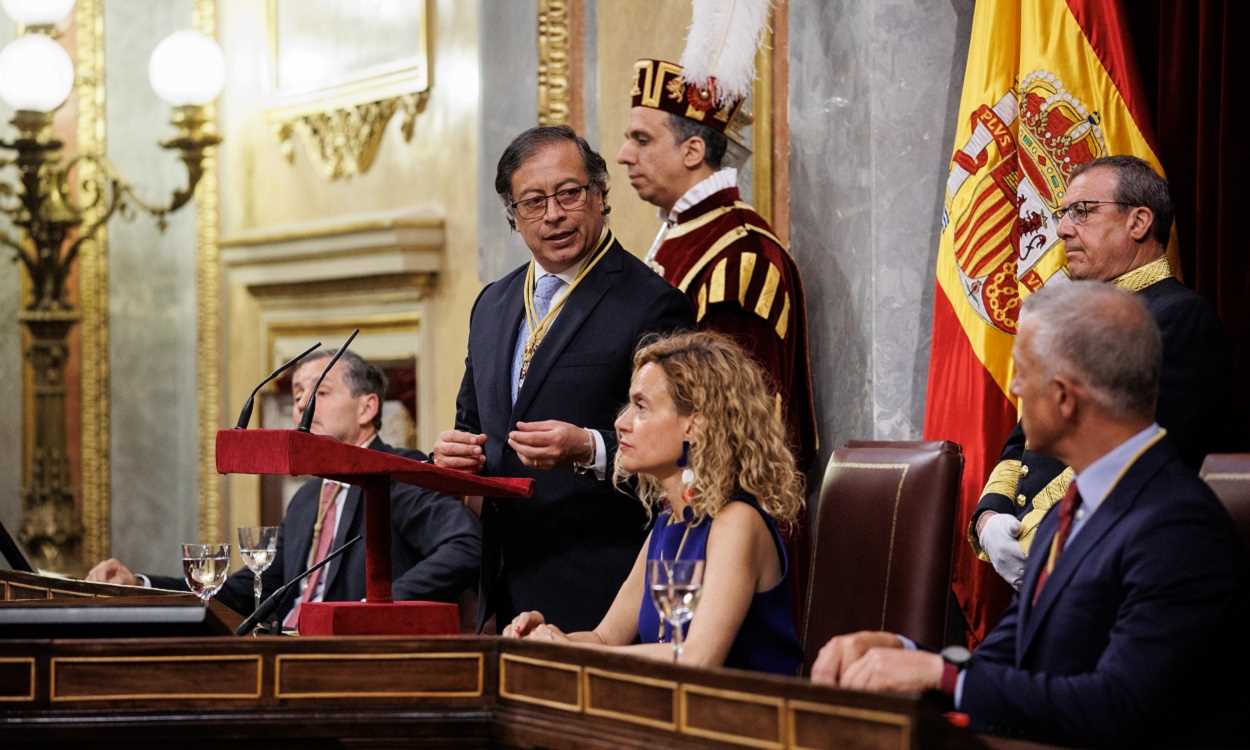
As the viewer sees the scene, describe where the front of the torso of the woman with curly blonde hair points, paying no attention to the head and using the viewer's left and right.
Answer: facing to the left of the viewer

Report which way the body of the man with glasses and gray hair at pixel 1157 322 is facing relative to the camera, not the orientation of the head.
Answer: to the viewer's left

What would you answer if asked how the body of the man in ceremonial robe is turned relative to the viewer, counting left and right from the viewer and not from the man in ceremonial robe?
facing to the left of the viewer

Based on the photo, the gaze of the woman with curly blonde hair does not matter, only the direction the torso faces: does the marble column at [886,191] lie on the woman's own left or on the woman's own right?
on the woman's own right

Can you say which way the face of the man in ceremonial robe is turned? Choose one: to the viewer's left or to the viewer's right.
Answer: to the viewer's left

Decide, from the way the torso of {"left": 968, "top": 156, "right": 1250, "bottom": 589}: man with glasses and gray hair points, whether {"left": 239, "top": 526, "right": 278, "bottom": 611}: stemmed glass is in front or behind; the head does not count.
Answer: in front

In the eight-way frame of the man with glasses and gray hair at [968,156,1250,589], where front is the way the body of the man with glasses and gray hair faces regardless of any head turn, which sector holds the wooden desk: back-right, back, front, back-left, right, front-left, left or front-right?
front-left

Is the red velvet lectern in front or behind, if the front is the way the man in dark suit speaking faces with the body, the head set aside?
in front

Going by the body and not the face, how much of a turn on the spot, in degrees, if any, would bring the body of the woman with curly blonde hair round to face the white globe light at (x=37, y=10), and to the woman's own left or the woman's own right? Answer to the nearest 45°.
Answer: approximately 45° to the woman's own right

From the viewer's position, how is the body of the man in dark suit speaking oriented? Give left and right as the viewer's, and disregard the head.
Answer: facing the viewer and to the left of the viewer

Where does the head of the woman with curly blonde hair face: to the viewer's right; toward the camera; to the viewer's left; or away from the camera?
to the viewer's left

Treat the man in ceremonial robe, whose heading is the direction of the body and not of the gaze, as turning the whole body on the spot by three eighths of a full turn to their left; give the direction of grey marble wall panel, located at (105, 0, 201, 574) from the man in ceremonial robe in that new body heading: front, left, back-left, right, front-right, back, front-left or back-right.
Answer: back
